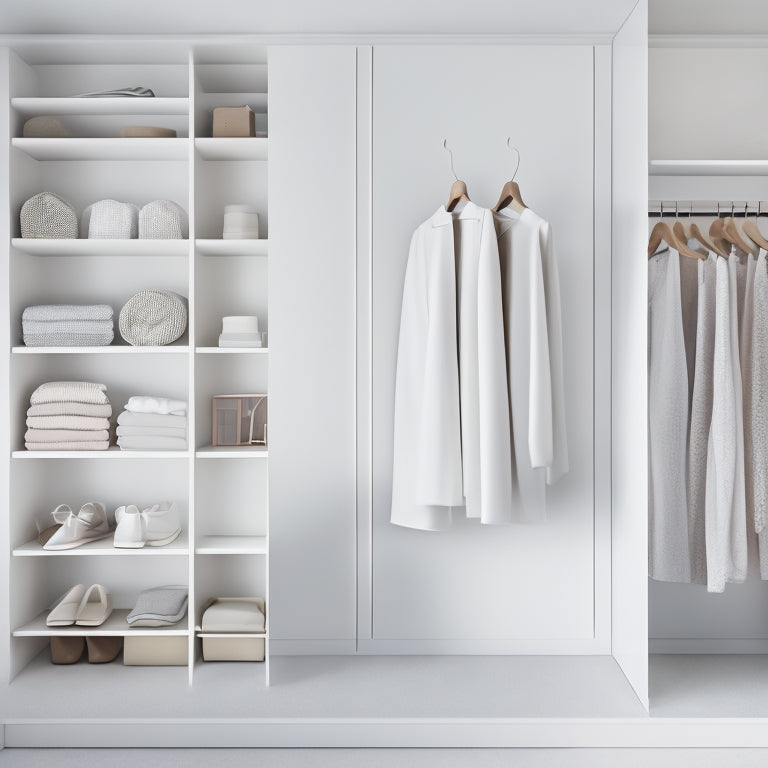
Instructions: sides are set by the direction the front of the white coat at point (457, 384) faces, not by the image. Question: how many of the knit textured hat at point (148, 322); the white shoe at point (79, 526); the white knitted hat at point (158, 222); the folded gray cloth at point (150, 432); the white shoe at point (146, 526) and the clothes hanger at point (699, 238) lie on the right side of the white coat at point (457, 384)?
5

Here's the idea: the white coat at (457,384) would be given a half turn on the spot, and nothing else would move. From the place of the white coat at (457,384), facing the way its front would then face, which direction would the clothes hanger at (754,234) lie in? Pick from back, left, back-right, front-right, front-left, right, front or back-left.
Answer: right

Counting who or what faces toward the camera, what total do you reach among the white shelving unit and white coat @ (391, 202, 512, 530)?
2

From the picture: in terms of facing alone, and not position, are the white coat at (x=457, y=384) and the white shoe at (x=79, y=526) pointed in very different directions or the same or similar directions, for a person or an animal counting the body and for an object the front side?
same or similar directions

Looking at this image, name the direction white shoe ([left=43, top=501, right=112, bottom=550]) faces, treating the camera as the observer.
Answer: facing the viewer and to the left of the viewer

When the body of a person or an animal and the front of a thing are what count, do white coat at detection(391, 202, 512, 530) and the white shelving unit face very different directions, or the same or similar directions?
same or similar directions

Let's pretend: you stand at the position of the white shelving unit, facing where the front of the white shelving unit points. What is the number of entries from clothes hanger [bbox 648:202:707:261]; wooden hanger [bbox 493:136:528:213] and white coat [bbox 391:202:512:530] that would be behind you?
0

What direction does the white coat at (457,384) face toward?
toward the camera

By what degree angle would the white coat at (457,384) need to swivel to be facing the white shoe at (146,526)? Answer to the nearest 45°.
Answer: approximately 90° to its right
